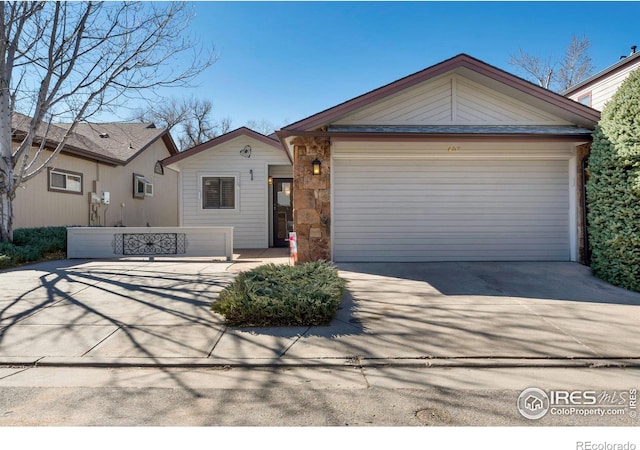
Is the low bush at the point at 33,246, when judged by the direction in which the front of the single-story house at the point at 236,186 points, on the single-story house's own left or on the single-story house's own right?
on the single-story house's own right

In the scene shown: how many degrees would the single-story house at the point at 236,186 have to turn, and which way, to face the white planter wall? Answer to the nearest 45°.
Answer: approximately 45° to its right

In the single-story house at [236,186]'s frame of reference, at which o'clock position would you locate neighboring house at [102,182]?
The neighboring house is roughly at 4 o'clock from the single-story house.

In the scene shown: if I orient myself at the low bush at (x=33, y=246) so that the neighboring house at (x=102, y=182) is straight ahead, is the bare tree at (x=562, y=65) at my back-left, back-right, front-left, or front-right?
front-right

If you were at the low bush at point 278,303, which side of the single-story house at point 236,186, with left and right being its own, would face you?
front

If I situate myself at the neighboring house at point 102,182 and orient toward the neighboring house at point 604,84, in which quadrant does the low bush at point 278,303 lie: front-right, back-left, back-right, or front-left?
front-right

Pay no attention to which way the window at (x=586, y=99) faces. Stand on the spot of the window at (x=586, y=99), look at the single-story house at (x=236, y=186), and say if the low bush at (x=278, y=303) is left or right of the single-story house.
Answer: left

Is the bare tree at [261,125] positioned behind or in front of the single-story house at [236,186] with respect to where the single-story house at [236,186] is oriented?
behind

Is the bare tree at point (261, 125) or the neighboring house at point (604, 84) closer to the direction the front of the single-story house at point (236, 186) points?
the neighboring house

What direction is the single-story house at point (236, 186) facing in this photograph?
toward the camera

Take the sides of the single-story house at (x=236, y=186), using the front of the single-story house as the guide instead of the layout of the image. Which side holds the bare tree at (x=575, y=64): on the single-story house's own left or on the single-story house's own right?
on the single-story house's own left

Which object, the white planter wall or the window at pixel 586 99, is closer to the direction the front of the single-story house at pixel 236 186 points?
the white planter wall
